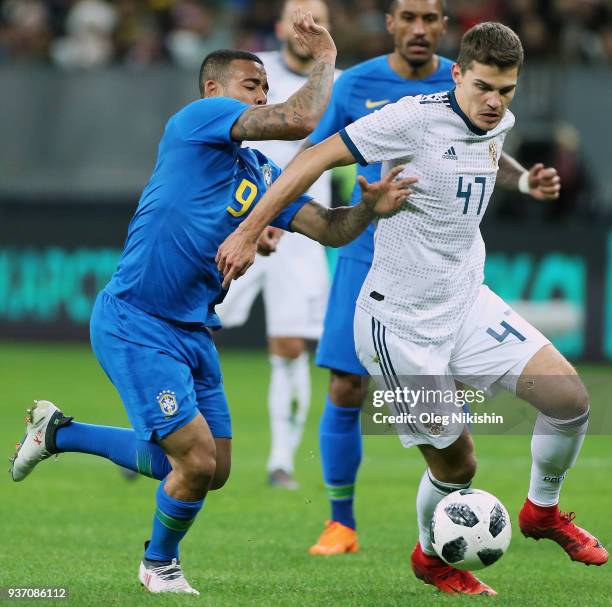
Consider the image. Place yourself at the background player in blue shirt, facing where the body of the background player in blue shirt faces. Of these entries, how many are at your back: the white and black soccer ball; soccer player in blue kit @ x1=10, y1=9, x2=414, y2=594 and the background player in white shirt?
1

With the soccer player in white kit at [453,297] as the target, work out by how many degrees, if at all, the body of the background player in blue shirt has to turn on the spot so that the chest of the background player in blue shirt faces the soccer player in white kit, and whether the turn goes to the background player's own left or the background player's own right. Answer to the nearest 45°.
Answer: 0° — they already face them

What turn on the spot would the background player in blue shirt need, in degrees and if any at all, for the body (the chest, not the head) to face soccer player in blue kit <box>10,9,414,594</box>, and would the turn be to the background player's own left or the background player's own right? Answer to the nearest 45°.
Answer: approximately 45° to the background player's own right

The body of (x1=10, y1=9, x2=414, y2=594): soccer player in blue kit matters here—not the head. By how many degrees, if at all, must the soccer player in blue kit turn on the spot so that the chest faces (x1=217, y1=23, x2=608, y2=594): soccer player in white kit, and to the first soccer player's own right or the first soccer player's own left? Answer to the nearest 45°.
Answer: approximately 45° to the first soccer player's own left

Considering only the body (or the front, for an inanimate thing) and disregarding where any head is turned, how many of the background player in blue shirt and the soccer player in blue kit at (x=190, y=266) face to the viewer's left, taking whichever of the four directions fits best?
0

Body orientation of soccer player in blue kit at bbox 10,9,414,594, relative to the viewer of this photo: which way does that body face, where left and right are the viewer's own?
facing the viewer and to the right of the viewer

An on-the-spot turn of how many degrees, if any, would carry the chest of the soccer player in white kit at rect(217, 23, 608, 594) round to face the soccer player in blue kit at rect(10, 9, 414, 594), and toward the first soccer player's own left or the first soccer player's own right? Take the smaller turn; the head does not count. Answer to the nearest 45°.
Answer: approximately 135° to the first soccer player's own right

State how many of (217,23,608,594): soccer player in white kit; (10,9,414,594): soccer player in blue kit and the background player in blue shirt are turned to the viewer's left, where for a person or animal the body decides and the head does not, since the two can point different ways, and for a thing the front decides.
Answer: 0

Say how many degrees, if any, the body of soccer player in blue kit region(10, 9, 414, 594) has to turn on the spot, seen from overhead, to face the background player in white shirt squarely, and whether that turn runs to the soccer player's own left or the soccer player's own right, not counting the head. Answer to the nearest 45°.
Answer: approximately 135° to the soccer player's own left

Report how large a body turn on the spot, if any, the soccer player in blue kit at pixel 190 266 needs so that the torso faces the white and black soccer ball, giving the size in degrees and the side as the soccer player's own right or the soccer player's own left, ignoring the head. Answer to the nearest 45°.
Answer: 0° — they already face it

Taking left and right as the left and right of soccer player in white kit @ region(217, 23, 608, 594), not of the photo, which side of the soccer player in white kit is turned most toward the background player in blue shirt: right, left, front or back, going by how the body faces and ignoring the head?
back

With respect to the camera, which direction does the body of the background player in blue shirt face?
toward the camera

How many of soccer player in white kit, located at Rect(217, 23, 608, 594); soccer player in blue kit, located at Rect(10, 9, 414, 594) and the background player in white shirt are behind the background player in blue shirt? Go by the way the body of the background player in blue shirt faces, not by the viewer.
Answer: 1
